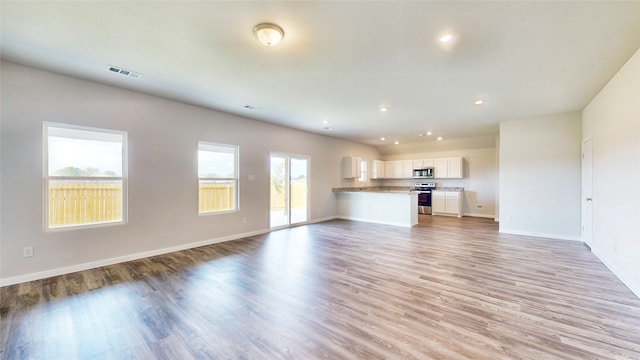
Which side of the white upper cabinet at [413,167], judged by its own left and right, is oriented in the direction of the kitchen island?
front

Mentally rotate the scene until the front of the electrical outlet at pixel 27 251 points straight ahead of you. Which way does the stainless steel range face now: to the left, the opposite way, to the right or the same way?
to the right

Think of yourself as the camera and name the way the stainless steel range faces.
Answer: facing the viewer

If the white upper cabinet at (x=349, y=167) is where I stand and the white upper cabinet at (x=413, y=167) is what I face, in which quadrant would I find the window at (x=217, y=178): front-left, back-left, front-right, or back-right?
back-right

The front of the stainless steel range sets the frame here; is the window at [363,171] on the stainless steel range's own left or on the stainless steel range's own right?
on the stainless steel range's own right

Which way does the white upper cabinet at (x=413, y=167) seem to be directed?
toward the camera

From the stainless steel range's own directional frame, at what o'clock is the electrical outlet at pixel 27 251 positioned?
The electrical outlet is roughly at 1 o'clock from the stainless steel range.

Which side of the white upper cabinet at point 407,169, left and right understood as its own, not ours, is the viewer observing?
front

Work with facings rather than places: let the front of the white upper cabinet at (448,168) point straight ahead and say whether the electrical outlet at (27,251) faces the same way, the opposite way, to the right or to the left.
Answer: to the left

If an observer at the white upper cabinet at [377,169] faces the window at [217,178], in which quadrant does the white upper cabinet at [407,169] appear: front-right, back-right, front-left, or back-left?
back-left
